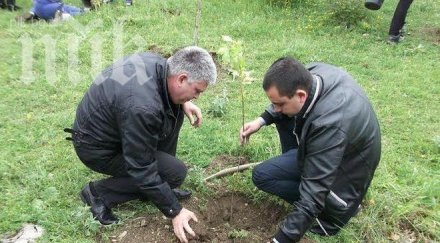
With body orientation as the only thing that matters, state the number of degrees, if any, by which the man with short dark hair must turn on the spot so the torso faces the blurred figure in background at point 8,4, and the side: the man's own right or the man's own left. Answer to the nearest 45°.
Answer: approximately 45° to the man's own right

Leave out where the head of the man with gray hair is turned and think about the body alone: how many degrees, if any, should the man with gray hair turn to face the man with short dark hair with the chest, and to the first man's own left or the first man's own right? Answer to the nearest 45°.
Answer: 0° — they already face them

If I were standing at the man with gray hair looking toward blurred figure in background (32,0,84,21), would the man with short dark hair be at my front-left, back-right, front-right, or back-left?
back-right

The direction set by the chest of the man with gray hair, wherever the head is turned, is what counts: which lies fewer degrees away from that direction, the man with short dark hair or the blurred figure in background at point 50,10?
the man with short dark hair

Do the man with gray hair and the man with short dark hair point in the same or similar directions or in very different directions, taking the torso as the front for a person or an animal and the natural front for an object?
very different directions

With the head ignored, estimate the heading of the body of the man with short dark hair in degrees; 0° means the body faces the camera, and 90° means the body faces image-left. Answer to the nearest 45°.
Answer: approximately 90°

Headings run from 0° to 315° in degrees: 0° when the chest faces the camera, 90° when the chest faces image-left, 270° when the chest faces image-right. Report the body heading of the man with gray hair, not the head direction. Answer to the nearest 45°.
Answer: approximately 270°

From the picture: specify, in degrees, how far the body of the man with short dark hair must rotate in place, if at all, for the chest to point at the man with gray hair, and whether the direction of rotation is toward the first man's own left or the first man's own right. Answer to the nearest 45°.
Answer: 0° — they already face them

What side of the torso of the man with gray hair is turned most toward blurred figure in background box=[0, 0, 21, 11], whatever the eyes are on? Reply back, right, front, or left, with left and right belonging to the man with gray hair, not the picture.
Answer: left
